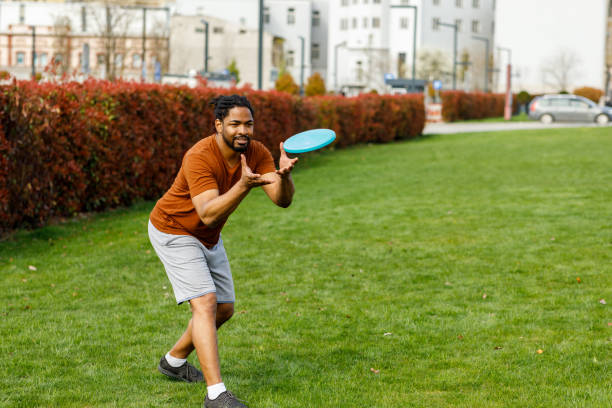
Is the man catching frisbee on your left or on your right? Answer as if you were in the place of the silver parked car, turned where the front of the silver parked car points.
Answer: on your right

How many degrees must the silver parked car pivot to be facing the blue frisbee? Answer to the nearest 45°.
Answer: approximately 90° to its right

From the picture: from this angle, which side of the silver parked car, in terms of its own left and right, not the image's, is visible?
right

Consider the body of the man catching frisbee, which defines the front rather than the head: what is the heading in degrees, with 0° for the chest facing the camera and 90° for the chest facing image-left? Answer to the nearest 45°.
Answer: approximately 315°

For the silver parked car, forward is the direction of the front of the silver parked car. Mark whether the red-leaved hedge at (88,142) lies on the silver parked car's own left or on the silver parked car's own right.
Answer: on the silver parked car's own right
